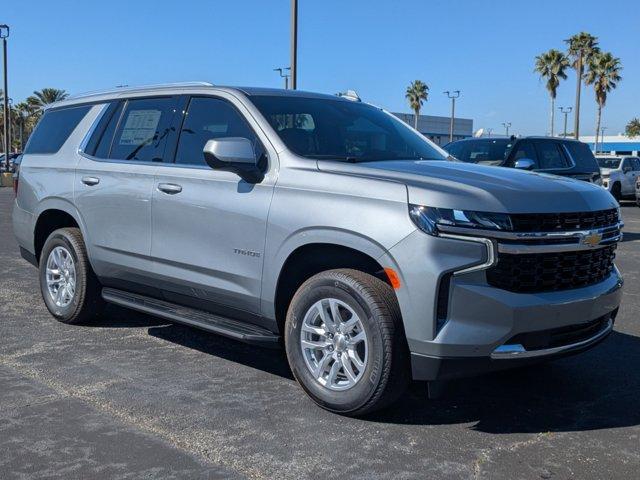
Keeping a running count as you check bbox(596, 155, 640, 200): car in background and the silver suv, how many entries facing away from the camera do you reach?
0

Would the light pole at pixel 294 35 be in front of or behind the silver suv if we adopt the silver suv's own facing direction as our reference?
behind

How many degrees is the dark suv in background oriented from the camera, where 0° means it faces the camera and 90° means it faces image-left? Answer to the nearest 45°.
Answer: approximately 45°

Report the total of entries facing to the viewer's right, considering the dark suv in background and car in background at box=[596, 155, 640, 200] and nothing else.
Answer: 0

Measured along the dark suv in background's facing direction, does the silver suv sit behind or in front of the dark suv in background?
in front

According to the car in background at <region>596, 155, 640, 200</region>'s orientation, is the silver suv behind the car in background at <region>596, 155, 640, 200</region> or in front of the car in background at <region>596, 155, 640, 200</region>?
in front

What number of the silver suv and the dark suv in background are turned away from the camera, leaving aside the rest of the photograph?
0

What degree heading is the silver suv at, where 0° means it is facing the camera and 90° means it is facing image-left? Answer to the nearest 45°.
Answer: approximately 315°
